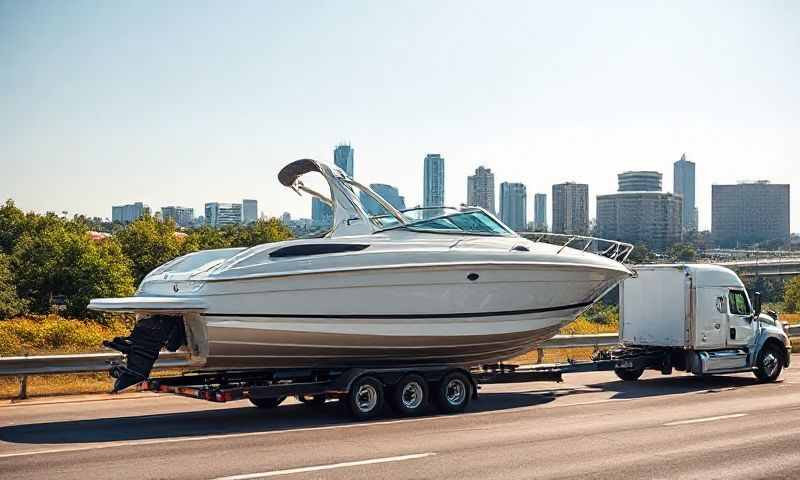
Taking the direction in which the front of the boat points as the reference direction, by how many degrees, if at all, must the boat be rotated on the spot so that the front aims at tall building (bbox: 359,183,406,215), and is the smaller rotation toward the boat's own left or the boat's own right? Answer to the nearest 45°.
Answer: approximately 90° to the boat's own left

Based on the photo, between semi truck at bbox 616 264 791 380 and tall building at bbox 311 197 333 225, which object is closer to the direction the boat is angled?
the semi truck

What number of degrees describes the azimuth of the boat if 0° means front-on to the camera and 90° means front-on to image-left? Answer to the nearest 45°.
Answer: approximately 270°

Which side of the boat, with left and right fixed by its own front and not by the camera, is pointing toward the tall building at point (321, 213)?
left
